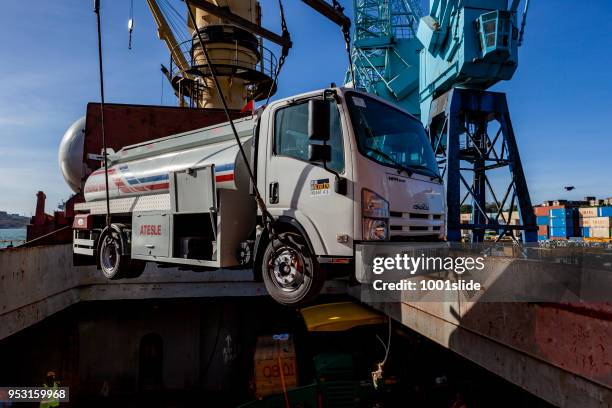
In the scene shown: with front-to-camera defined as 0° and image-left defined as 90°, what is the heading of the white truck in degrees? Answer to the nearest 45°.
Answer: approximately 315°

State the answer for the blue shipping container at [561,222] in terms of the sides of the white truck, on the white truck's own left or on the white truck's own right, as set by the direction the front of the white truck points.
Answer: on the white truck's own left

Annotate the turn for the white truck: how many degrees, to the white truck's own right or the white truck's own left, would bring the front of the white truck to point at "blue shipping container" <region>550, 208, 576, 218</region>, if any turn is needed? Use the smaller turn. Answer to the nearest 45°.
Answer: approximately 90° to the white truck's own left

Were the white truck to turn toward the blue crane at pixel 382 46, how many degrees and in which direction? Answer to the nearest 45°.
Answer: approximately 135° to its left

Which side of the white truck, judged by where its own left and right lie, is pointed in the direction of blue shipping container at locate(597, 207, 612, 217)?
left

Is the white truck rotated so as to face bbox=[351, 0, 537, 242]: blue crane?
no
